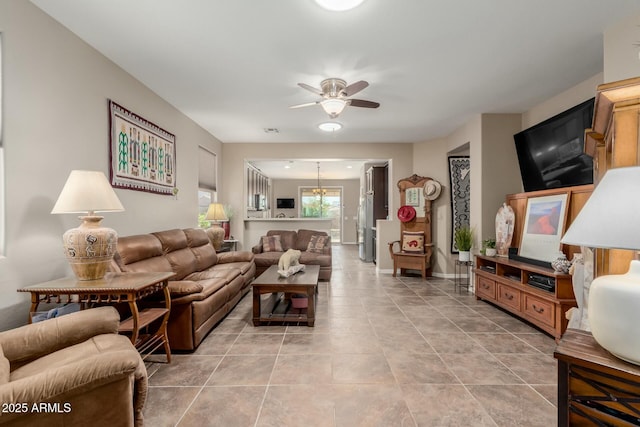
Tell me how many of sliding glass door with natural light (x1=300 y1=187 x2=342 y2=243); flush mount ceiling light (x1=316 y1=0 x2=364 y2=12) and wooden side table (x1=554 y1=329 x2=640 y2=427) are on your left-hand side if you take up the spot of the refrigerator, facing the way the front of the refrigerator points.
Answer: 2

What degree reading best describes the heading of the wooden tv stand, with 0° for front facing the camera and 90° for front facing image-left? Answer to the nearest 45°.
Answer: approximately 45°

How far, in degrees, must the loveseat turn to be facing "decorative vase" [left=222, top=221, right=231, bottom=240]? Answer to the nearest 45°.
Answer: approximately 90° to its right

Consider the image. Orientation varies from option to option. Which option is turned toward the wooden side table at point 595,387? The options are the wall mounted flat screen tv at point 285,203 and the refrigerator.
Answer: the wall mounted flat screen tv

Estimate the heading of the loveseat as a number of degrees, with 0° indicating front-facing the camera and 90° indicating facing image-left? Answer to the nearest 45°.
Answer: approximately 0°

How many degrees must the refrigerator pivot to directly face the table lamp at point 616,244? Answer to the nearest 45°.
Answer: approximately 90° to its left

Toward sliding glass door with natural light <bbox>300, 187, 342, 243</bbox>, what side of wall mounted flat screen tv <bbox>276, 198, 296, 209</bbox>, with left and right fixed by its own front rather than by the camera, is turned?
left

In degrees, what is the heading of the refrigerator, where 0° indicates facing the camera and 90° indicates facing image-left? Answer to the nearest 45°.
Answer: approximately 90°
